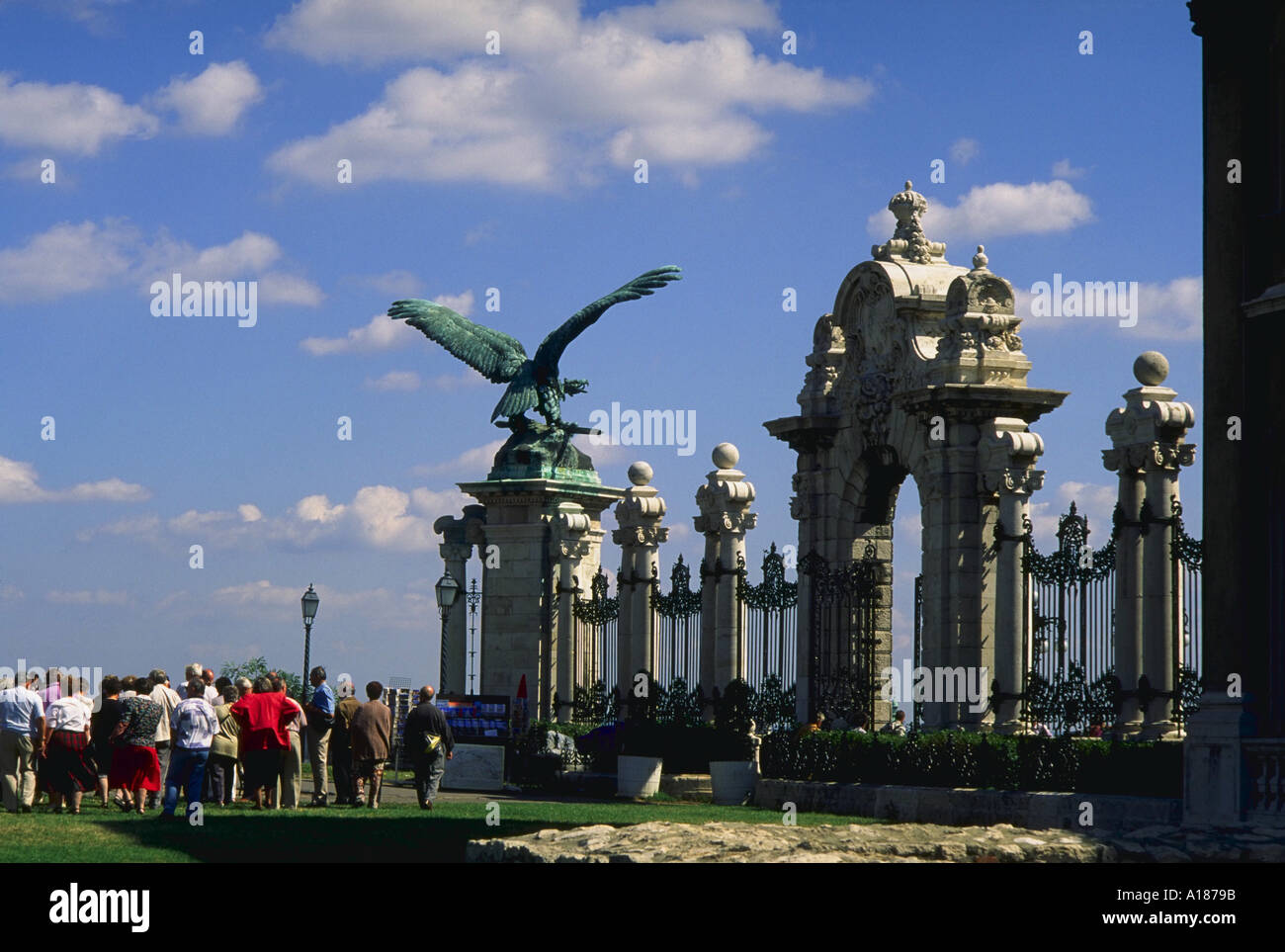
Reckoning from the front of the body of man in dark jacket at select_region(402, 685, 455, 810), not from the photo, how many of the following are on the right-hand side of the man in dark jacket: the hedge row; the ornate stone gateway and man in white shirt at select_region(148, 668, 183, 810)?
2

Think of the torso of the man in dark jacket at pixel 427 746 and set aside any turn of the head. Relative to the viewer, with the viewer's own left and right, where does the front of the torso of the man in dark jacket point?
facing away from the viewer

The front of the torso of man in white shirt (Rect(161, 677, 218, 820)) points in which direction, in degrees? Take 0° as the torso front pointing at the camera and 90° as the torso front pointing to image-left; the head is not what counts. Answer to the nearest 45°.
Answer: approximately 180°

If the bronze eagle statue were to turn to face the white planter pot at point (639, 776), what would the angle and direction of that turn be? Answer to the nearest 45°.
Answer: approximately 135° to its right

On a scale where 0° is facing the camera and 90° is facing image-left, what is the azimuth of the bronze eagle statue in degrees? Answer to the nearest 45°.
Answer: approximately 225°
